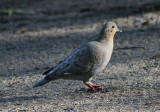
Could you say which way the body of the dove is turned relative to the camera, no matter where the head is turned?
to the viewer's right
